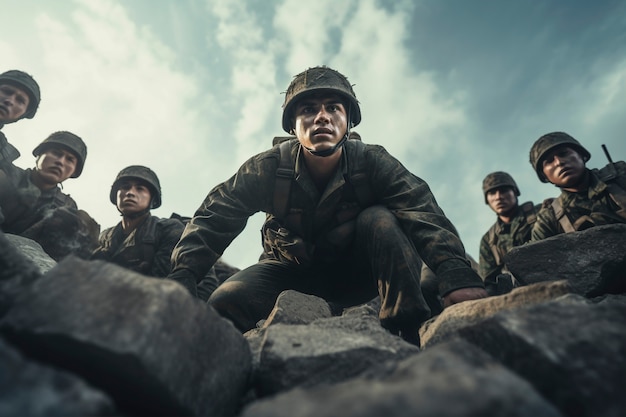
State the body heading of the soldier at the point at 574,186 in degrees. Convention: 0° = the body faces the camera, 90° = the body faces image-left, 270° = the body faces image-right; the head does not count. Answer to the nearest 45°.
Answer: approximately 45°

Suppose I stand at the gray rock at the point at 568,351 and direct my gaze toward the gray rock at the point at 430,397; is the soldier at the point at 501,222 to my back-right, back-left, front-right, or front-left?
back-right

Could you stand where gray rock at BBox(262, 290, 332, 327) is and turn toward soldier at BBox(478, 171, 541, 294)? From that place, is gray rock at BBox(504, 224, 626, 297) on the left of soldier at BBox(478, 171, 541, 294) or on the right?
right

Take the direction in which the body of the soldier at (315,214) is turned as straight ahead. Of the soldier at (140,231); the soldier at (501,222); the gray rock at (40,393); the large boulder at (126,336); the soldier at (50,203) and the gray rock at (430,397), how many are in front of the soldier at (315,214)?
3

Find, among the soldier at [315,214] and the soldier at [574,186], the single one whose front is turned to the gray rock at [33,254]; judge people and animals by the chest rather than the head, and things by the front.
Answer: the soldier at [574,186]

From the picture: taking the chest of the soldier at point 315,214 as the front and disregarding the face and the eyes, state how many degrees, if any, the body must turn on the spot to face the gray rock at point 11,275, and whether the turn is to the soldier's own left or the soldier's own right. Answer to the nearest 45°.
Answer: approximately 45° to the soldier's own right

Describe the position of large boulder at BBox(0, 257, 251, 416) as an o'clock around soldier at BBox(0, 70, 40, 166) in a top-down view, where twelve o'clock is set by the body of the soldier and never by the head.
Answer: The large boulder is roughly at 10 o'clock from the soldier.

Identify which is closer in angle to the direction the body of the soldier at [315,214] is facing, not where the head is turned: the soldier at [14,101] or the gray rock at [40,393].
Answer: the gray rock

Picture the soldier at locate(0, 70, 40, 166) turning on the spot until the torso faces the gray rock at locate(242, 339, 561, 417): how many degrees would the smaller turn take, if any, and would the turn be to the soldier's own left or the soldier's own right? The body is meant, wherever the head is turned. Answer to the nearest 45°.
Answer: approximately 45° to the soldier's own left
